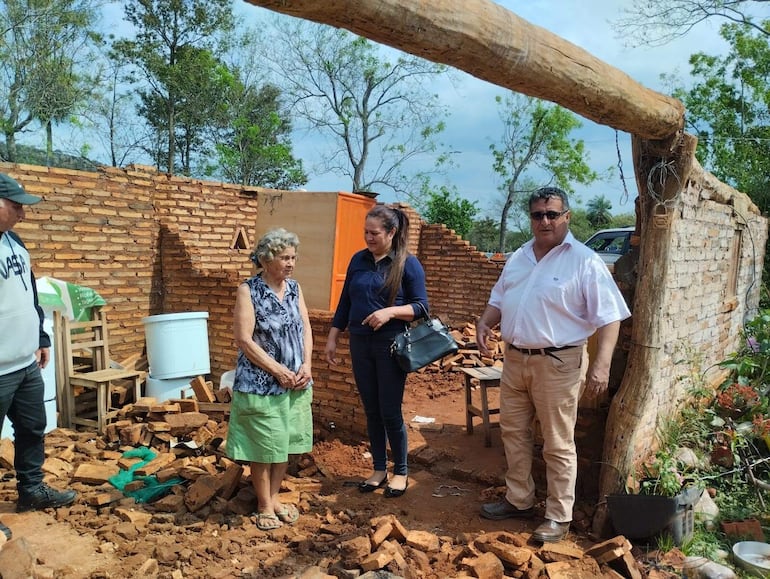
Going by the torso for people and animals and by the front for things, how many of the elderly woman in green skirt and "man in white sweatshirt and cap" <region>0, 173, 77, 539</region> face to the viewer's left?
0

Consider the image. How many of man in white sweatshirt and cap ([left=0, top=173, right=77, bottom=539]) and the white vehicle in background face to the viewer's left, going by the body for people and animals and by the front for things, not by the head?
1

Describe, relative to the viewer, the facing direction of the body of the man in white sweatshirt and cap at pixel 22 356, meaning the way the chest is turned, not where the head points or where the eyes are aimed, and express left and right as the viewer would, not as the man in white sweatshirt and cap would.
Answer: facing the viewer and to the right of the viewer

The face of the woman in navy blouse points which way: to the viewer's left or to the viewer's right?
to the viewer's left

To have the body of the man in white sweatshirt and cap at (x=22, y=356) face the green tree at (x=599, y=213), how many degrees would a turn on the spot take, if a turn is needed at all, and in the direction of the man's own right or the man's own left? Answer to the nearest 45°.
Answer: approximately 90° to the man's own left

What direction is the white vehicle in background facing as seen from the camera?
to the viewer's left

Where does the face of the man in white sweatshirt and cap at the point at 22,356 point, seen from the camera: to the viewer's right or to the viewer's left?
to the viewer's right

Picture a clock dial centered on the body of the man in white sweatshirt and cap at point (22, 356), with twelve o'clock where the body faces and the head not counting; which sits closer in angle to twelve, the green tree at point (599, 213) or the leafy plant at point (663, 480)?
the leafy plant

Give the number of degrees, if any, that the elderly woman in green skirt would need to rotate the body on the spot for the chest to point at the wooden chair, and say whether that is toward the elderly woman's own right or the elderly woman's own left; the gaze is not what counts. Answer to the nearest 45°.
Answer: approximately 180°

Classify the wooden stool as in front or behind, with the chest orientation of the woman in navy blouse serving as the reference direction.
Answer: behind

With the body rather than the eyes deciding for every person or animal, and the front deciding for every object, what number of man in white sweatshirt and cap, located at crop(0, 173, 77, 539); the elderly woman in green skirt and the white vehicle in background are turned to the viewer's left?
1

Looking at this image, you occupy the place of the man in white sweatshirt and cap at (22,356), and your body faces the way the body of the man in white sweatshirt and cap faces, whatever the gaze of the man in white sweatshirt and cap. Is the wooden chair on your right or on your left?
on your left

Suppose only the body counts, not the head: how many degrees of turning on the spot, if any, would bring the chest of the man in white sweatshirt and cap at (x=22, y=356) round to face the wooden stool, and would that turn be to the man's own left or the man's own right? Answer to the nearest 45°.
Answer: approximately 45° to the man's own left
